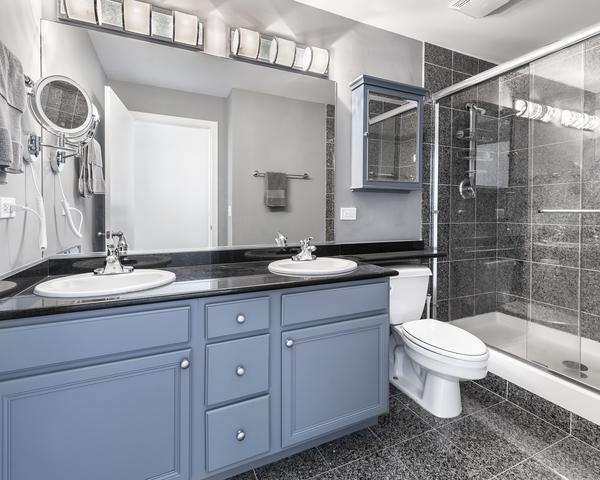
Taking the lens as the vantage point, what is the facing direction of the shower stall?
facing the viewer and to the left of the viewer

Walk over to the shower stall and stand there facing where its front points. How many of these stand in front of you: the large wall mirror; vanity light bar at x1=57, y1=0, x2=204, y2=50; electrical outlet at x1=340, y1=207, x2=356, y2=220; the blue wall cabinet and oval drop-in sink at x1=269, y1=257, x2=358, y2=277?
5

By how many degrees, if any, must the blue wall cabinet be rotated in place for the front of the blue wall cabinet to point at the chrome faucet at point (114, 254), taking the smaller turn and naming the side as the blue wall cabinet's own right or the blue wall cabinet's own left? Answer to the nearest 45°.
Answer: approximately 90° to the blue wall cabinet's own right

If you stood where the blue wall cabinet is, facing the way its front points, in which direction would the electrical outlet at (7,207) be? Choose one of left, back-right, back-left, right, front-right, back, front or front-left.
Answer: right

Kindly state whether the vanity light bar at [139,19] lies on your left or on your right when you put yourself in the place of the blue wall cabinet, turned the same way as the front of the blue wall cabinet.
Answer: on your right

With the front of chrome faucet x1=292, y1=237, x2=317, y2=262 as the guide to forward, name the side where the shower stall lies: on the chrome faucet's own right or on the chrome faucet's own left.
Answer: on the chrome faucet's own left

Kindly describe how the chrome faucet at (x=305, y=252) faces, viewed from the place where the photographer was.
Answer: facing the viewer and to the right of the viewer

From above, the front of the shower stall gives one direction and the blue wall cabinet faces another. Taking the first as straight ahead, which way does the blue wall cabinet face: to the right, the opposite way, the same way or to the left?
to the left

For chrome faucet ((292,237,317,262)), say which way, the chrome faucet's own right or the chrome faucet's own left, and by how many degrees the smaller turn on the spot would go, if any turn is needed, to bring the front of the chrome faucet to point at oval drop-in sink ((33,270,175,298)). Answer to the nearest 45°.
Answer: approximately 90° to the chrome faucet's own right

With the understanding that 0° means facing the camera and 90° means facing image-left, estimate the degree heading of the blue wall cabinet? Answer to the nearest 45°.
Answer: approximately 315°
